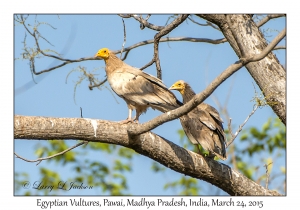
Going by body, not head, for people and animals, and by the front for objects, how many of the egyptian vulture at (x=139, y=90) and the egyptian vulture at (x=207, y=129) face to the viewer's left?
2

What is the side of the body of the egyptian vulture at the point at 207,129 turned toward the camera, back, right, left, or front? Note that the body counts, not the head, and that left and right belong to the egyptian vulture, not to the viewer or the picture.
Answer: left

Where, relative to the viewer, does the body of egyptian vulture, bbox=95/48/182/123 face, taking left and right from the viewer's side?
facing to the left of the viewer
